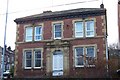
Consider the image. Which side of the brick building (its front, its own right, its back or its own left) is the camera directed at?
front
